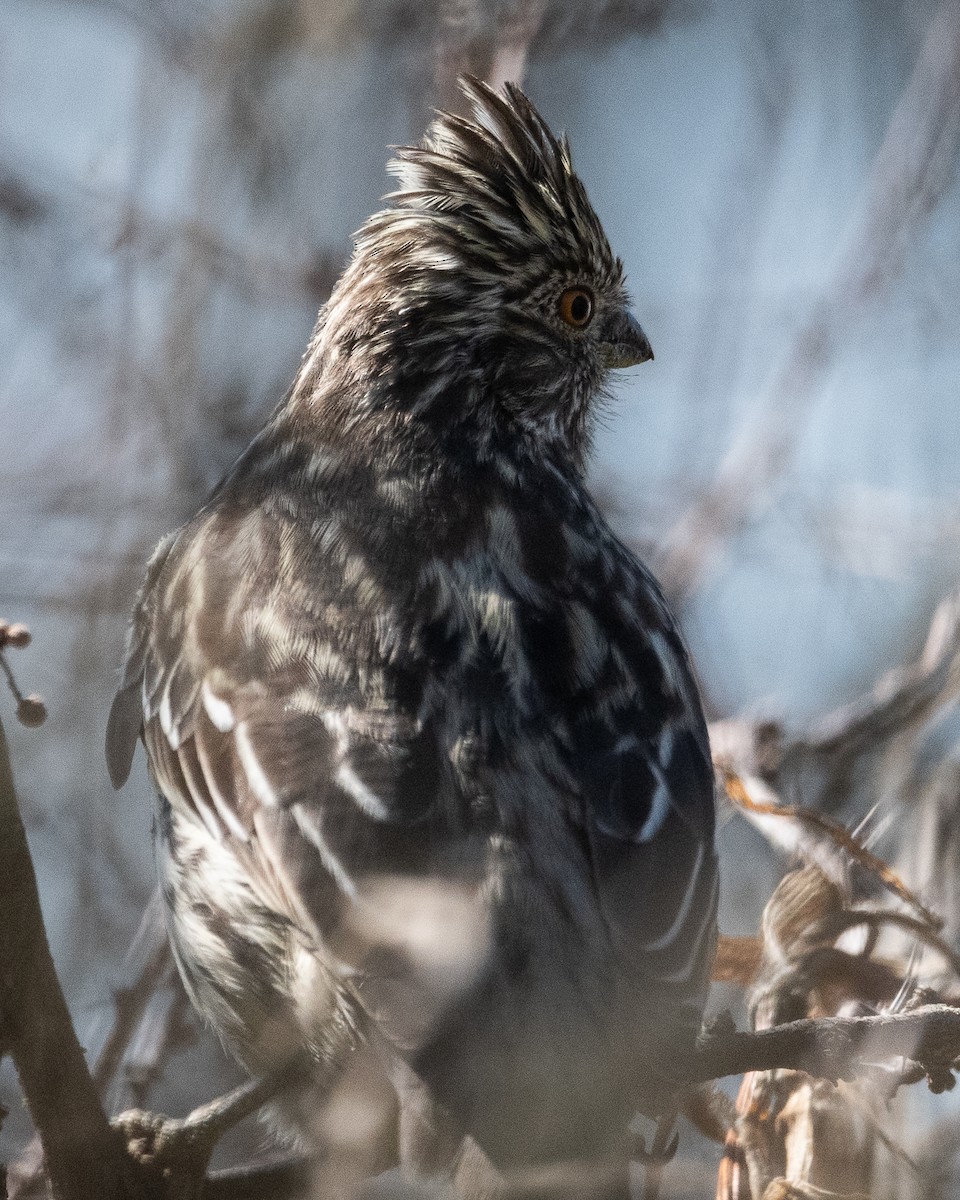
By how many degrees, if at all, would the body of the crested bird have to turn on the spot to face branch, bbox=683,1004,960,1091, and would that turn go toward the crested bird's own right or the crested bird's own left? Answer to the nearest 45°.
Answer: approximately 135° to the crested bird's own right

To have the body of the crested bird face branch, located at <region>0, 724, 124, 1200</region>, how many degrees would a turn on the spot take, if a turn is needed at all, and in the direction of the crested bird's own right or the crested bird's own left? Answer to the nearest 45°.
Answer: approximately 135° to the crested bird's own left

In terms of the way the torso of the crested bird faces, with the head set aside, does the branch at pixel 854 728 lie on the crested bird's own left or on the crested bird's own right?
on the crested bird's own right

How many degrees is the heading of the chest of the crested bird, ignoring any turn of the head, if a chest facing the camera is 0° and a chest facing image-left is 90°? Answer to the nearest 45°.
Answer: approximately 180°
